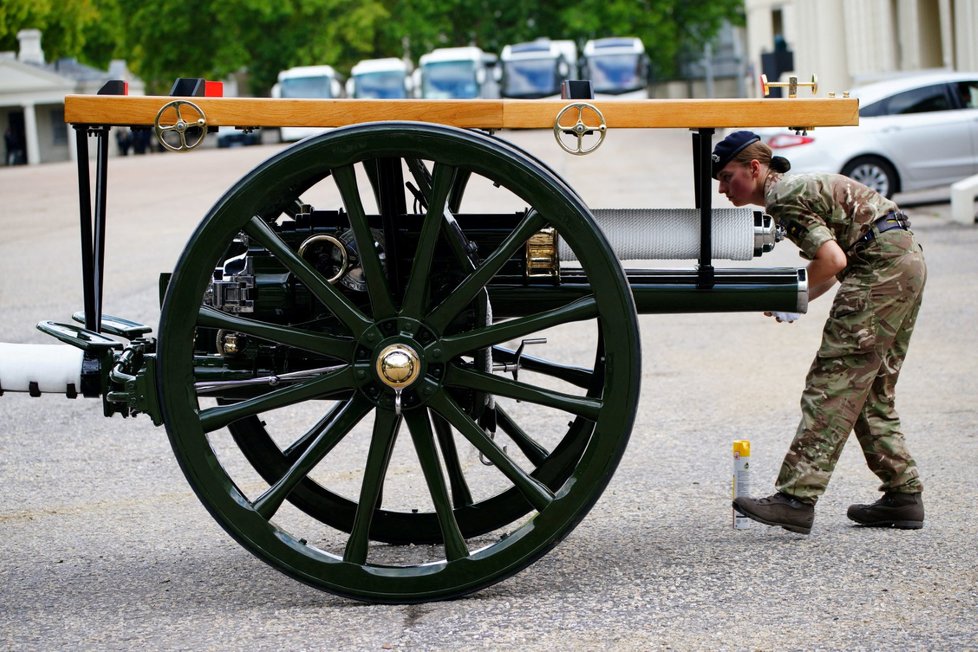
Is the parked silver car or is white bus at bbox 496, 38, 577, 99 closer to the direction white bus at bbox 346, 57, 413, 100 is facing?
the parked silver car

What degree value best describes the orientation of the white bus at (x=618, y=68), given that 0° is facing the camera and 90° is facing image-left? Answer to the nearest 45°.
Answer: approximately 0°

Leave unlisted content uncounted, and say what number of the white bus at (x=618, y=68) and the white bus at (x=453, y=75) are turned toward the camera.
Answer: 2

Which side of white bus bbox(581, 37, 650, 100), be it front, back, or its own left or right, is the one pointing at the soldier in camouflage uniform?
front

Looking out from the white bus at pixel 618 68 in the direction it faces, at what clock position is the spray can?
The spray can is roughly at 12 o'clock from the white bus.

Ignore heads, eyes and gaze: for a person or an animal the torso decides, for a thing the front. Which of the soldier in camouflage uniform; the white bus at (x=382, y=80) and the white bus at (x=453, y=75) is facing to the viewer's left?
the soldier in camouflage uniform

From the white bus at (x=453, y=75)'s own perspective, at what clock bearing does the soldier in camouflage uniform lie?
The soldier in camouflage uniform is roughly at 12 o'clock from the white bus.

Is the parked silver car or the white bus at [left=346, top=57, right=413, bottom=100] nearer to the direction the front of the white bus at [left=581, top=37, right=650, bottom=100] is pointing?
the parked silver car

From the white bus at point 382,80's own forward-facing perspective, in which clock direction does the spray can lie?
The spray can is roughly at 12 o'clock from the white bus.

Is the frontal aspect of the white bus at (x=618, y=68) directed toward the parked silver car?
yes

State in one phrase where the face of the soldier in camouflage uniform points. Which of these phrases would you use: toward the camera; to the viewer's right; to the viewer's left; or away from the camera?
to the viewer's left

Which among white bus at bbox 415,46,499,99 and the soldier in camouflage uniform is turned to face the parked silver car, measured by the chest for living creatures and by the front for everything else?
the white bus

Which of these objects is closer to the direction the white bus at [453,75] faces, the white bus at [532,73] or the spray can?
the spray can

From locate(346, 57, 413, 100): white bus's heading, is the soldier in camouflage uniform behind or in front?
in front
